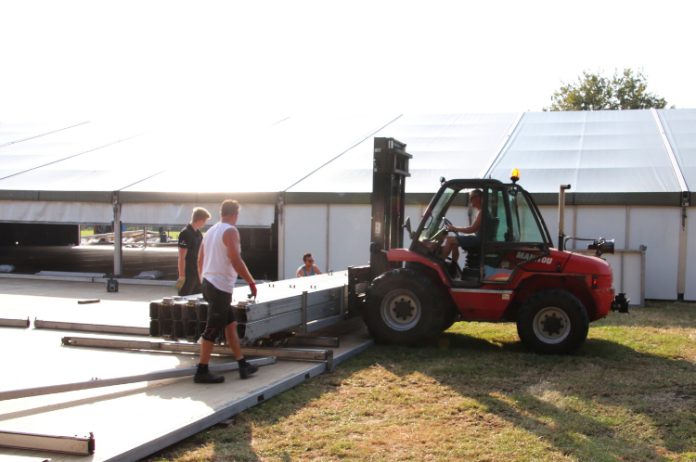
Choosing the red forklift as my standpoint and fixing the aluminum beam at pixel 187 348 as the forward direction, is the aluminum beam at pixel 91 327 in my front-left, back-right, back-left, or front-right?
front-right

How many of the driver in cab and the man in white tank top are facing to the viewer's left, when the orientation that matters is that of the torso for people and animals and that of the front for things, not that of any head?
1

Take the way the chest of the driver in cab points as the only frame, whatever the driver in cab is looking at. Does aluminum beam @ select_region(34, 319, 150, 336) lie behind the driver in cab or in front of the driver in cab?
in front

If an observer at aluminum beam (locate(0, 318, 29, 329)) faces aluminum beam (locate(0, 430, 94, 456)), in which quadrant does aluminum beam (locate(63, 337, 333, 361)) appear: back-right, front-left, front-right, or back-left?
front-left

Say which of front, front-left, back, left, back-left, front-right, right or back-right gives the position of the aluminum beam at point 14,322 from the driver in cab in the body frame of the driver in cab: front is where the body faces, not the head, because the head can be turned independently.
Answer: front

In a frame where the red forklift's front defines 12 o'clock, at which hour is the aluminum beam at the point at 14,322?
The aluminum beam is roughly at 12 o'clock from the red forklift.

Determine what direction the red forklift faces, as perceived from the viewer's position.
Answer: facing to the left of the viewer

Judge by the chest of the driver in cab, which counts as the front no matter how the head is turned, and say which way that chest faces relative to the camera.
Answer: to the viewer's left

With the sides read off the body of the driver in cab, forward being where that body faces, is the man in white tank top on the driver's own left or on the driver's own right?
on the driver's own left

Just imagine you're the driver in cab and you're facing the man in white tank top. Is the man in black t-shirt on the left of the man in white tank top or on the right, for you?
right

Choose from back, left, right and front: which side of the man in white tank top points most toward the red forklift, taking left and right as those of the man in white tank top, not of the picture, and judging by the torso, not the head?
front

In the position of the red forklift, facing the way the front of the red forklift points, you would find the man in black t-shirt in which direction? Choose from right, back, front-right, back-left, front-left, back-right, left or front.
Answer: front

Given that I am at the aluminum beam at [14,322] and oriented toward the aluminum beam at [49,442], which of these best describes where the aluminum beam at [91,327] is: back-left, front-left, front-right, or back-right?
front-left

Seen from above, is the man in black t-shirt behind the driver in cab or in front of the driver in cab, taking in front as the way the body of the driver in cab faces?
in front
